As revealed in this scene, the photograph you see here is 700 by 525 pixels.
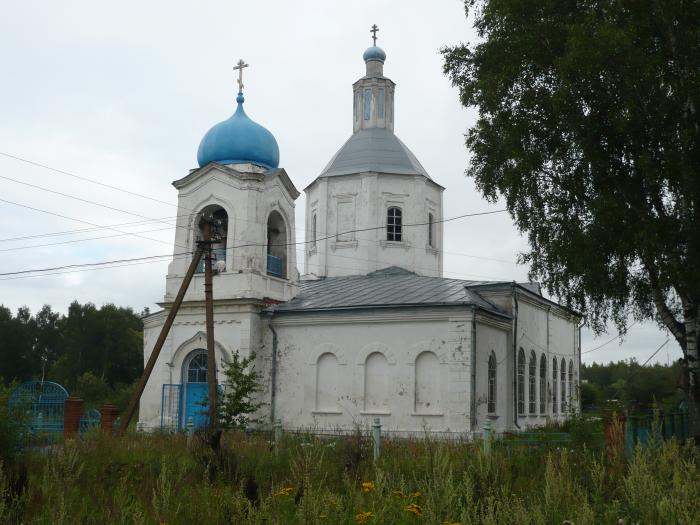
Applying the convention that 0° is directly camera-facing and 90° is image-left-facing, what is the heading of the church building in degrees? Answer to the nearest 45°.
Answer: approximately 45°

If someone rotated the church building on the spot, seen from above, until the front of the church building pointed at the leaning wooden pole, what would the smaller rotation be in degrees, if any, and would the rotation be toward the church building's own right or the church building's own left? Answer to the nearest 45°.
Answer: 0° — it already faces it
